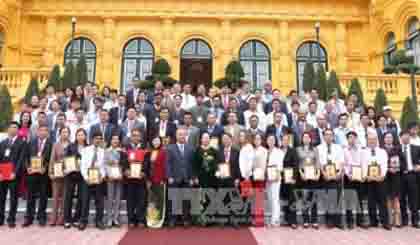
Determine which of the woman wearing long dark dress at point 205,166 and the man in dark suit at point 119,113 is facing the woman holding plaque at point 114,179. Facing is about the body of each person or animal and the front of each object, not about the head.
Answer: the man in dark suit

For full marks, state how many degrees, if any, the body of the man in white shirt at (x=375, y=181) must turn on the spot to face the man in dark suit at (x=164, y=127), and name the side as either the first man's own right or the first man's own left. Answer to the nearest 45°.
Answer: approximately 90° to the first man's own right

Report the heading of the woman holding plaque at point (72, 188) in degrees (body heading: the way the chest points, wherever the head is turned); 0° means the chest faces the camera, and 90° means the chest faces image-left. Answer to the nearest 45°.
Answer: approximately 0°

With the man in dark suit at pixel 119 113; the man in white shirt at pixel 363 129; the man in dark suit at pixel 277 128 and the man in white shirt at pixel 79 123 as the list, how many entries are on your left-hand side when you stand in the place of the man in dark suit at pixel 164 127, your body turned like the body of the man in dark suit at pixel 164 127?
2

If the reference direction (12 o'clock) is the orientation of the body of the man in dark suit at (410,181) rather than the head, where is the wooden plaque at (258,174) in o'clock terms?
The wooden plaque is roughly at 2 o'clock from the man in dark suit.

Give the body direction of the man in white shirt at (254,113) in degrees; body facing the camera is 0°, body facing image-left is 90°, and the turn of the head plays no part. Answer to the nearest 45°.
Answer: approximately 0°
